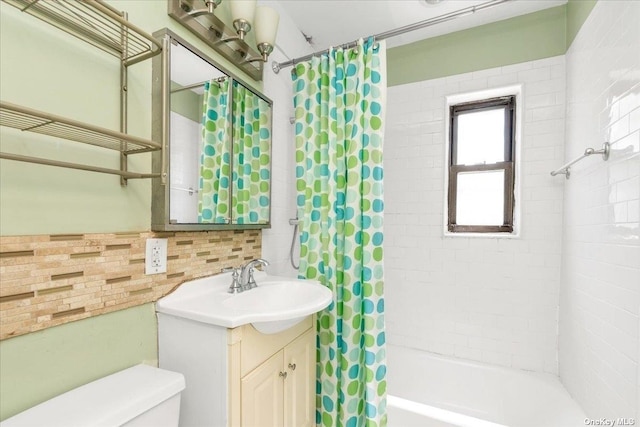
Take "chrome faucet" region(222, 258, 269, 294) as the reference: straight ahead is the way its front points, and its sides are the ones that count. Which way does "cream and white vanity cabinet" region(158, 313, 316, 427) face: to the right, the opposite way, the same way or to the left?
the same way

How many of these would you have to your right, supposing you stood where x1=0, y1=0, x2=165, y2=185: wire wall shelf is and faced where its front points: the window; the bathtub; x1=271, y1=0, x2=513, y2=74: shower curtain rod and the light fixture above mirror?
0

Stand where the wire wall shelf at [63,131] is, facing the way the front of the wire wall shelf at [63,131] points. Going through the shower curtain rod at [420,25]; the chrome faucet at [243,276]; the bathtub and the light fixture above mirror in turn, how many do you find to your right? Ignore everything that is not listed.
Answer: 0

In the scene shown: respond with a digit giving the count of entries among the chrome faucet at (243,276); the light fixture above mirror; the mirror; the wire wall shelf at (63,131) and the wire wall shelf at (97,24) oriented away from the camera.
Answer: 0

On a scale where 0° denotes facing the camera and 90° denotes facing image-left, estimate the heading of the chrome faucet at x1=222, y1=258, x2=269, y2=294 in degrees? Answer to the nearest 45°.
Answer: approximately 315°

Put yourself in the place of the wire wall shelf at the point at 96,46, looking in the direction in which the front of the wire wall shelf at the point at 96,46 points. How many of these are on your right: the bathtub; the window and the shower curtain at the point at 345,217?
0

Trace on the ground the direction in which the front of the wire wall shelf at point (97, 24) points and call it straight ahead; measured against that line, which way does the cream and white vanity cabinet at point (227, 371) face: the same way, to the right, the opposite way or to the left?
the same way

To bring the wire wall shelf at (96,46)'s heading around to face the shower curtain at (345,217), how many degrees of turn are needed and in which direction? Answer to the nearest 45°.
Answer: approximately 45° to its left

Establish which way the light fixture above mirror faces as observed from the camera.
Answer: facing the viewer and to the right of the viewer

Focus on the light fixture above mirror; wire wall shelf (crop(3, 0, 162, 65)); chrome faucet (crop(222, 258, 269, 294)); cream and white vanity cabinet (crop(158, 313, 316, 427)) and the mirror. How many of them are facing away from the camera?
0

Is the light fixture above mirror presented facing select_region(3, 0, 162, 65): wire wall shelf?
no

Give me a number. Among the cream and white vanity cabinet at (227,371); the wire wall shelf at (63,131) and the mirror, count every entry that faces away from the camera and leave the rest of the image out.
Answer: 0

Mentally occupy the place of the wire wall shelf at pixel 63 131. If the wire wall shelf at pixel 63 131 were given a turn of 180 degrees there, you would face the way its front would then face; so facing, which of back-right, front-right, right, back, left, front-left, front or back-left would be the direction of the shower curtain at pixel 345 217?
back-right

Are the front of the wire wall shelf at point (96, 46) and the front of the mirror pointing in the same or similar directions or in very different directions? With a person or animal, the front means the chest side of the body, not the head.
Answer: same or similar directions

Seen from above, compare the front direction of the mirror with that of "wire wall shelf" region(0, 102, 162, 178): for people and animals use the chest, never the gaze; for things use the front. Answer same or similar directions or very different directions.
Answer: same or similar directions

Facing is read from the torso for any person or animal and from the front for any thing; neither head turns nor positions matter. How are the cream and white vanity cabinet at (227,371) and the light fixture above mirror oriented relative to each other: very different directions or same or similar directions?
same or similar directions
